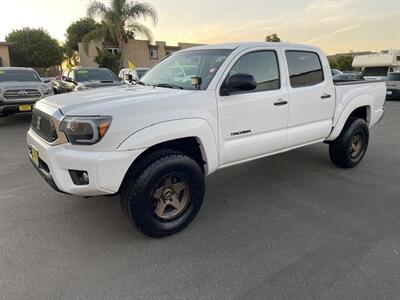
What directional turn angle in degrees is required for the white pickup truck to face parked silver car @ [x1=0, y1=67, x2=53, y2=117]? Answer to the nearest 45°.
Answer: approximately 90° to its right

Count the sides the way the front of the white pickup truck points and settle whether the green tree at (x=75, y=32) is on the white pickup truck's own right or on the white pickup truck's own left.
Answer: on the white pickup truck's own right

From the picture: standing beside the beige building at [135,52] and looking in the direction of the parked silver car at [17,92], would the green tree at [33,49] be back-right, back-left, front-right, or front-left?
front-right

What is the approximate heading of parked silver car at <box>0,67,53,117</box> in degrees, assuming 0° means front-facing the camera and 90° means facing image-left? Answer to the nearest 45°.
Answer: approximately 0°

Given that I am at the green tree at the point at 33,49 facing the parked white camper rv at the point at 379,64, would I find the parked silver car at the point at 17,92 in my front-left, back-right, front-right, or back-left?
front-right

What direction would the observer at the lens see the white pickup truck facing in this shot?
facing the viewer and to the left of the viewer

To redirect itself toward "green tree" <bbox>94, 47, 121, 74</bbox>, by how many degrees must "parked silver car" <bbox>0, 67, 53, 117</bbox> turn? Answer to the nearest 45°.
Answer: approximately 180°

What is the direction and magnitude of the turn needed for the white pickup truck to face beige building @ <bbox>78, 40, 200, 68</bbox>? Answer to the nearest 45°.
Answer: approximately 135° to its right

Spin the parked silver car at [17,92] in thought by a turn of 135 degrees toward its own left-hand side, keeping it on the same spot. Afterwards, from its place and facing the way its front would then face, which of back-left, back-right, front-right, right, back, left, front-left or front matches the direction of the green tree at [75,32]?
front-left

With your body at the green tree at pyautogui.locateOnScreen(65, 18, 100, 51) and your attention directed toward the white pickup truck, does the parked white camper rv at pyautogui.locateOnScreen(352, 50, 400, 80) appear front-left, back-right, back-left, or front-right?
front-left

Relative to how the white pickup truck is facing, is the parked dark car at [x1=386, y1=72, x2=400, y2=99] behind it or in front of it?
behind

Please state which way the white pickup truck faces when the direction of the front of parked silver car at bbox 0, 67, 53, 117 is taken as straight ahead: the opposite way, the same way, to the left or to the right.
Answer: to the right

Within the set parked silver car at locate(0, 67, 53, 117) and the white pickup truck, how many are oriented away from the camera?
0

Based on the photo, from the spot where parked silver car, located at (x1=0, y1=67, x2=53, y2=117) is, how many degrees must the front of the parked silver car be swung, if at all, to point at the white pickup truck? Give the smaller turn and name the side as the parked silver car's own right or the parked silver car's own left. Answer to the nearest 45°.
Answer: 0° — it already faces it
